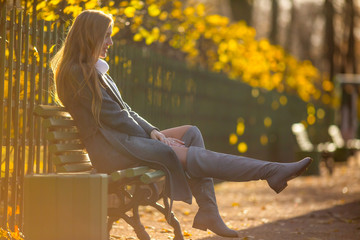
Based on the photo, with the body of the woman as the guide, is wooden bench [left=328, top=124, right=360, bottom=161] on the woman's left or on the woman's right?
on the woman's left

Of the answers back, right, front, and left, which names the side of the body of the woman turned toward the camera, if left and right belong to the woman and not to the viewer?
right

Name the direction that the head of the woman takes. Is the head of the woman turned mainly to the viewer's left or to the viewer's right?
to the viewer's right

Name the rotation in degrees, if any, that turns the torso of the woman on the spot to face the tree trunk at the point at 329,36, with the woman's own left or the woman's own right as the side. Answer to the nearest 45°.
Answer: approximately 90° to the woman's own left
